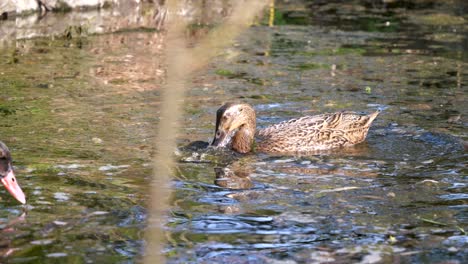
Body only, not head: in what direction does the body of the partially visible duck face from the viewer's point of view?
to the viewer's right

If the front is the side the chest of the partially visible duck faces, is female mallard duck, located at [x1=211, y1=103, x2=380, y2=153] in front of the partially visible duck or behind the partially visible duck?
in front

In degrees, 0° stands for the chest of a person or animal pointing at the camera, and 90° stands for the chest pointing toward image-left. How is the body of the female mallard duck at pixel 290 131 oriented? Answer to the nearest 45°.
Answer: approximately 90°

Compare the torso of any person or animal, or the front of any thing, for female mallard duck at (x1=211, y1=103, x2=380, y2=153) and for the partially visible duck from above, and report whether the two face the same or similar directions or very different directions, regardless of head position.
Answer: very different directions

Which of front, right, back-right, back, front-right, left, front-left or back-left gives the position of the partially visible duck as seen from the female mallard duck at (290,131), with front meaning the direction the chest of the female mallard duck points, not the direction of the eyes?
front-left

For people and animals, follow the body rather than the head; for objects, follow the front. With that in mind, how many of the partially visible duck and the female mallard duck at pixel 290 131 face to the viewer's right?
1
